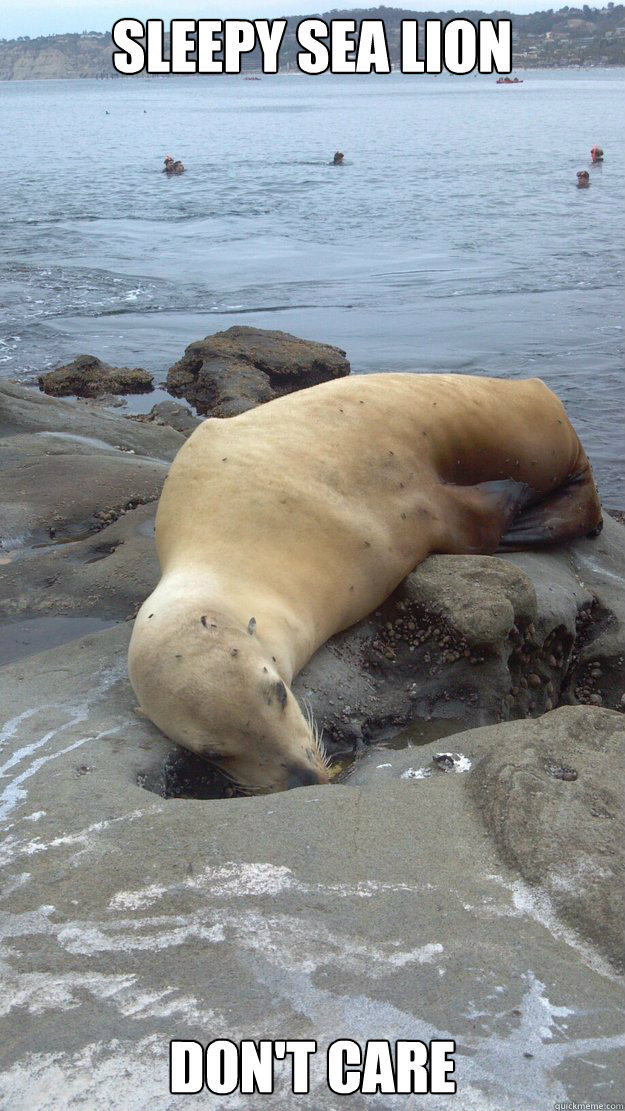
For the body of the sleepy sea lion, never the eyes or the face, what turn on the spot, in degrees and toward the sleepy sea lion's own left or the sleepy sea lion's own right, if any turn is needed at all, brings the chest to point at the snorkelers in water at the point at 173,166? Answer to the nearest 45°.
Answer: approximately 135° to the sleepy sea lion's own right

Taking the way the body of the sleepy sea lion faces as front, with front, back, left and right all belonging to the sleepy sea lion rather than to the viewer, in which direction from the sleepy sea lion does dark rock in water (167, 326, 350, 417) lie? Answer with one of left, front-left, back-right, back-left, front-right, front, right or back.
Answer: back-right

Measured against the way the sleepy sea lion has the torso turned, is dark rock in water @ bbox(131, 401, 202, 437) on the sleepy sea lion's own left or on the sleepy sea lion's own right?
on the sleepy sea lion's own right

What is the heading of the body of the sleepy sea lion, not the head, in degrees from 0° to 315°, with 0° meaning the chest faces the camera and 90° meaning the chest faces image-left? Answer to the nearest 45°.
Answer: approximately 45°

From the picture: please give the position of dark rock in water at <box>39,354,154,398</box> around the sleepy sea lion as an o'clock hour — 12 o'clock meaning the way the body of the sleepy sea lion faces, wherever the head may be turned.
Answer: The dark rock in water is roughly at 4 o'clock from the sleepy sea lion.
